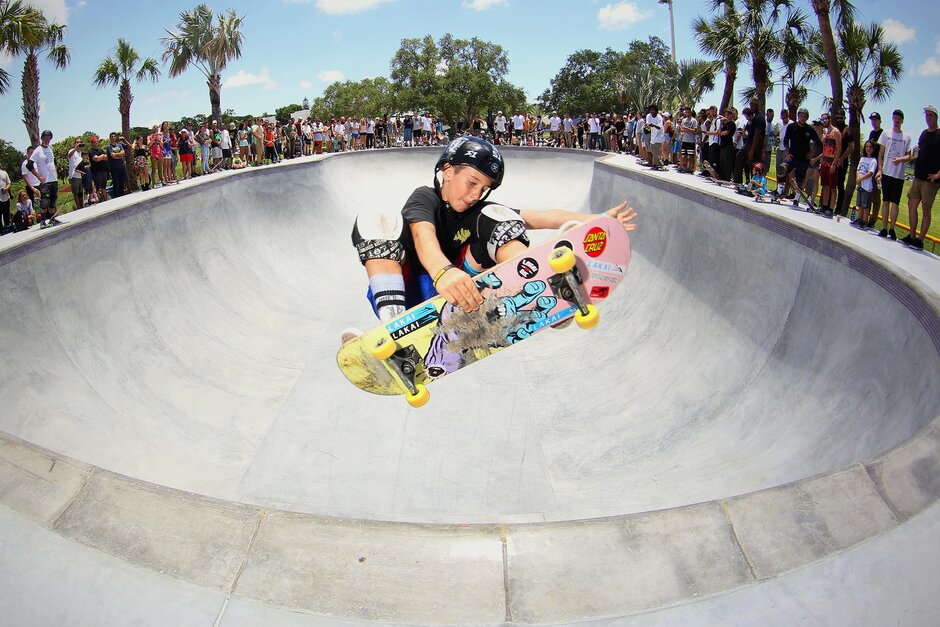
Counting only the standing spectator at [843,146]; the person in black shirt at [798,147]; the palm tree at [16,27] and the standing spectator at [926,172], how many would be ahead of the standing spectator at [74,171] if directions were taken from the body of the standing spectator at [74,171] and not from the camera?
3

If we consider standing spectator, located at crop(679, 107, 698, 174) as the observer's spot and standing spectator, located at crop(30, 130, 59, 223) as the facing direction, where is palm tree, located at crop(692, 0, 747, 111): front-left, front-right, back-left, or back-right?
back-right

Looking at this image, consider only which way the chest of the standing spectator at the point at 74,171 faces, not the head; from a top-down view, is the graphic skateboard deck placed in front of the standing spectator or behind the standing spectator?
in front

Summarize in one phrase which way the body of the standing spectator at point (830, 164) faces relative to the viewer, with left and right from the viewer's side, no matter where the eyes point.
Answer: facing the viewer and to the left of the viewer

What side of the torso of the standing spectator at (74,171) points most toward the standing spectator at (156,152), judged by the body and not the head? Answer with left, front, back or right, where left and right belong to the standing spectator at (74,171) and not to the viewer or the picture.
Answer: left

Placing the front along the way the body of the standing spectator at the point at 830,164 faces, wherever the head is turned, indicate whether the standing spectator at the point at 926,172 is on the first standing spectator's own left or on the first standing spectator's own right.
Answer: on the first standing spectator's own left

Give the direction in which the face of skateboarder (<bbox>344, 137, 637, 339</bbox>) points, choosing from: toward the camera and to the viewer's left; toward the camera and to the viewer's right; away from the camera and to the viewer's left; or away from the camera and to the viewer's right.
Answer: toward the camera and to the viewer's right

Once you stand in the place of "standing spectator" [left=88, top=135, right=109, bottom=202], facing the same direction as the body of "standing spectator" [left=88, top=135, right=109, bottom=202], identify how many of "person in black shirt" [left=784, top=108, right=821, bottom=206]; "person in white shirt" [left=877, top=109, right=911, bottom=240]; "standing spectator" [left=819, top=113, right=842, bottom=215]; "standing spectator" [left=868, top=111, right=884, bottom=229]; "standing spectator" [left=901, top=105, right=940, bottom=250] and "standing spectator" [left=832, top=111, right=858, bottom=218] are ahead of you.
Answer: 6

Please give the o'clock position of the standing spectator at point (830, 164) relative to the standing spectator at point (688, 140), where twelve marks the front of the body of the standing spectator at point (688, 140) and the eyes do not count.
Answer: the standing spectator at point (830, 164) is roughly at 10 o'clock from the standing spectator at point (688, 140).

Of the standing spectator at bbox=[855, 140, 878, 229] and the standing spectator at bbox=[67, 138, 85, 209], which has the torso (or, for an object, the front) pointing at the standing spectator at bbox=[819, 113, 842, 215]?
the standing spectator at bbox=[67, 138, 85, 209]
